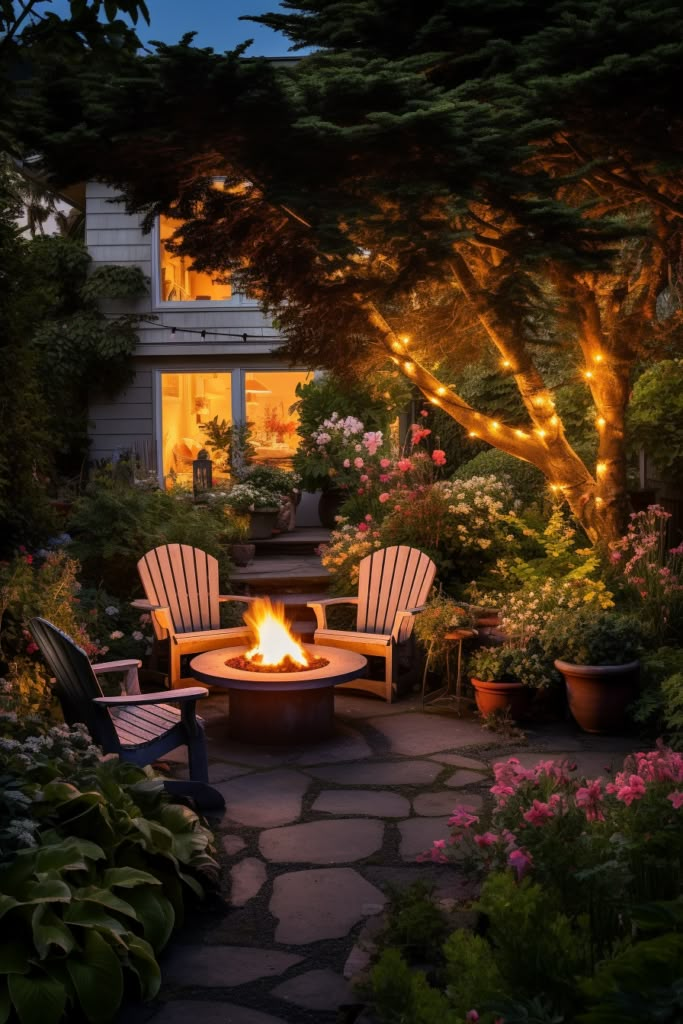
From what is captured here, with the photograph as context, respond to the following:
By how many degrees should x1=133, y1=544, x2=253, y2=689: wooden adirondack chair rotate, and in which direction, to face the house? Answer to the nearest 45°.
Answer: approximately 135° to its left

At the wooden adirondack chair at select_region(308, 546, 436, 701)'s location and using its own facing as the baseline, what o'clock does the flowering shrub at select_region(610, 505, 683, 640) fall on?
The flowering shrub is roughly at 8 o'clock from the wooden adirondack chair.

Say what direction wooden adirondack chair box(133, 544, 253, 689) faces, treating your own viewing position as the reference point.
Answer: facing the viewer and to the right of the viewer

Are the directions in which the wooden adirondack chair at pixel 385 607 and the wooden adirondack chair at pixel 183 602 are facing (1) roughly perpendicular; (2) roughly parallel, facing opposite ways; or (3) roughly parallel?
roughly perpendicular

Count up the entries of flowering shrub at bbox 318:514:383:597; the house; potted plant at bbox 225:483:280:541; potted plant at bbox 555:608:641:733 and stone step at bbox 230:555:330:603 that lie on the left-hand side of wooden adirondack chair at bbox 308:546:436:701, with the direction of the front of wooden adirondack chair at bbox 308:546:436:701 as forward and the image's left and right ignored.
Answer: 1

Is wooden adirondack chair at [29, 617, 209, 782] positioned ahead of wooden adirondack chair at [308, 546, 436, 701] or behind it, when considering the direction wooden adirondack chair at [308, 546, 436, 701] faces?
ahead

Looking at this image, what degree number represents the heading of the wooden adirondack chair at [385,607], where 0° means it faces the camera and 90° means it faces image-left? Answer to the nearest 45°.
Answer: approximately 45°

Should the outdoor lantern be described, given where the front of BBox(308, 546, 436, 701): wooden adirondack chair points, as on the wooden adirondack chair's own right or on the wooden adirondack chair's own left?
on the wooden adirondack chair's own right

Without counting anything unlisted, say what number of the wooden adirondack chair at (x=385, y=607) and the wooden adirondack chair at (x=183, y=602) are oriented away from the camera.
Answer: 0

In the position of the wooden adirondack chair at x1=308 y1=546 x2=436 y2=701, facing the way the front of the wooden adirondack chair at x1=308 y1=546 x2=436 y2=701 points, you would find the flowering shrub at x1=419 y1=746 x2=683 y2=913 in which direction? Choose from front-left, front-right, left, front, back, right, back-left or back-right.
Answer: front-left

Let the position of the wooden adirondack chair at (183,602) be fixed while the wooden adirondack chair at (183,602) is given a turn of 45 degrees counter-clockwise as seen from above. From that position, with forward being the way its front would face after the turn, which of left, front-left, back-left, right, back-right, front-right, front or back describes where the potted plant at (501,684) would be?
front-right

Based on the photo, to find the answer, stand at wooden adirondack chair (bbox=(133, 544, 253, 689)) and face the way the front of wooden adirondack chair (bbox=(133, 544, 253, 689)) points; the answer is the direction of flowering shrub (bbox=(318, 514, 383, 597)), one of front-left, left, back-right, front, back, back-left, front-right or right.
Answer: left

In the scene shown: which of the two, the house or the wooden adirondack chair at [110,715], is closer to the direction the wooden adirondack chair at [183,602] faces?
the wooden adirondack chair

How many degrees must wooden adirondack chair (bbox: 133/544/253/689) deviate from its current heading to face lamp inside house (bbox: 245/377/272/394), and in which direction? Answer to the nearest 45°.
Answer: approximately 135° to its left

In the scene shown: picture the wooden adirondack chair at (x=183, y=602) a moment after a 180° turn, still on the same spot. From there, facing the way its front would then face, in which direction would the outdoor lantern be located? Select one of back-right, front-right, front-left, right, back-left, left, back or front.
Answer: front-right

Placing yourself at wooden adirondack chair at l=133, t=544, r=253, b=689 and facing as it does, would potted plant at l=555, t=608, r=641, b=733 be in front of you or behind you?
in front
